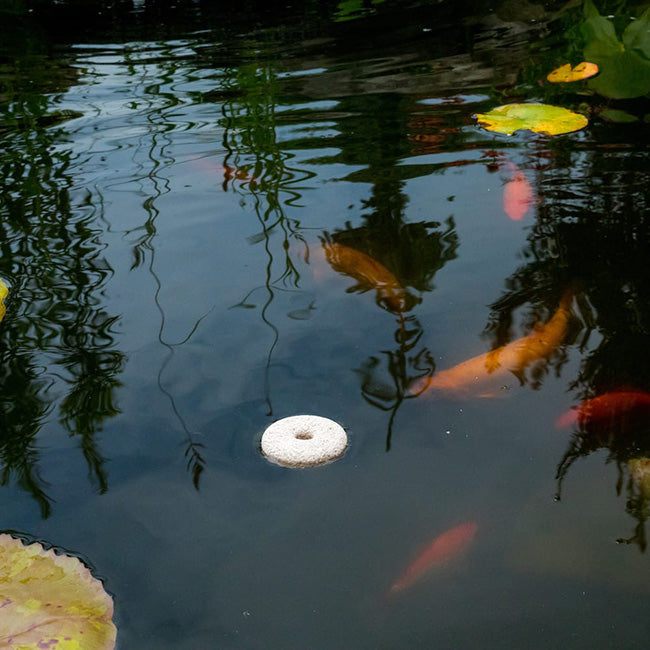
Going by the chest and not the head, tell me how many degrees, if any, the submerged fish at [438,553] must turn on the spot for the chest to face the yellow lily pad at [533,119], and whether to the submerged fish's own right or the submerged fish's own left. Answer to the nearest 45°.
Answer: approximately 45° to the submerged fish's own left

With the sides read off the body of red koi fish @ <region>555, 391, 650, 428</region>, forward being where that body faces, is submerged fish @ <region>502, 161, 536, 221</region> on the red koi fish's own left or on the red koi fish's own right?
on the red koi fish's own right

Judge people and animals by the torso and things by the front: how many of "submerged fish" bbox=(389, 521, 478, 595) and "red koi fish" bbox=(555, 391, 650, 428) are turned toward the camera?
0

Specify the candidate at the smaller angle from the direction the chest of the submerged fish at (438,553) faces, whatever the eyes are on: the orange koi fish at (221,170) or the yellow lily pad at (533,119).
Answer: the yellow lily pad

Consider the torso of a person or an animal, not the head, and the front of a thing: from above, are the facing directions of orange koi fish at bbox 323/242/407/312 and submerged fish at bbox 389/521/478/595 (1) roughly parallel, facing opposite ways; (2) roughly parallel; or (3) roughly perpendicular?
roughly perpendicular

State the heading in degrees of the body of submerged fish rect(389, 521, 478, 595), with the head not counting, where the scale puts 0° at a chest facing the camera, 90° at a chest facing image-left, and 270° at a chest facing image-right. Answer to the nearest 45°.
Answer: approximately 225°

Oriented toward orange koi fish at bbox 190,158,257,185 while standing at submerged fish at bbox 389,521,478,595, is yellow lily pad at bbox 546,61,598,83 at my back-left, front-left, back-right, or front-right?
front-right

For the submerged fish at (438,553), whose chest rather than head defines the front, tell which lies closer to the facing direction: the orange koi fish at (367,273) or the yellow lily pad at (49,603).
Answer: the orange koi fish

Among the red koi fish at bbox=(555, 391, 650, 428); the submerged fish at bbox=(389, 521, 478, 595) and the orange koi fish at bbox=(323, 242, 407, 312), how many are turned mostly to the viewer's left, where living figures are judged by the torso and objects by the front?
1

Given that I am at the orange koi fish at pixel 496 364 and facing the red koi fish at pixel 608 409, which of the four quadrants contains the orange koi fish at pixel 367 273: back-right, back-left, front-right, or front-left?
back-left

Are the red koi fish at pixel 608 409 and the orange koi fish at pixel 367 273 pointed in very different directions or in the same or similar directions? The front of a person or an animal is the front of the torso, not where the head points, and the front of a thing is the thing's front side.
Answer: very different directions
